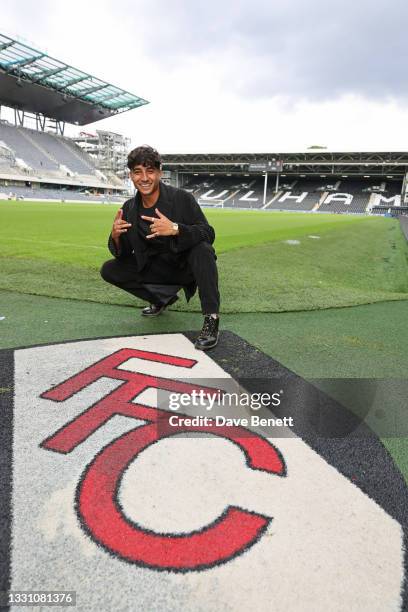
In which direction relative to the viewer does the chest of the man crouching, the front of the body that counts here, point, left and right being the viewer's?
facing the viewer
